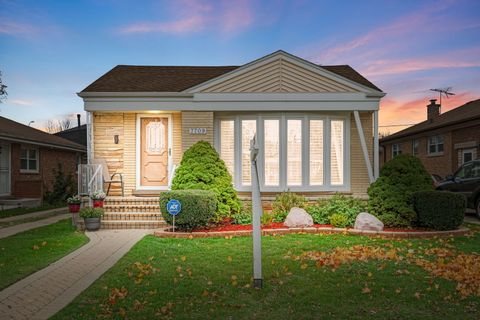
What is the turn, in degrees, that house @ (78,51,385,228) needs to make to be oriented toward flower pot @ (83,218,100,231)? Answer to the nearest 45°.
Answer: approximately 45° to its right

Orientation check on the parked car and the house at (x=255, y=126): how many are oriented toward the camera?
1

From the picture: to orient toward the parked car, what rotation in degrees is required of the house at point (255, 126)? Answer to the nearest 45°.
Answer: approximately 90° to its left

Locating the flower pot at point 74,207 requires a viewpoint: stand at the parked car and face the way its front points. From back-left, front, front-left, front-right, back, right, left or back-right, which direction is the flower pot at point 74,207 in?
left

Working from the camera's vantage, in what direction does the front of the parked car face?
facing away from the viewer and to the left of the viewer

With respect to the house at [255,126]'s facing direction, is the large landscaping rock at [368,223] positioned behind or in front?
in front

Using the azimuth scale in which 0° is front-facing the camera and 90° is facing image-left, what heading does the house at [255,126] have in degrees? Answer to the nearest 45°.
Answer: approximately 0°

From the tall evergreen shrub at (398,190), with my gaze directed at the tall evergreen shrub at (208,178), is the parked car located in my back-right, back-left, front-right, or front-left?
back-right

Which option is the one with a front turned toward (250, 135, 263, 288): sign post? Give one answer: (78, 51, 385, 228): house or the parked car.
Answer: the house

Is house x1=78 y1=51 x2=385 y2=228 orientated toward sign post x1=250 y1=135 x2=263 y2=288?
yes

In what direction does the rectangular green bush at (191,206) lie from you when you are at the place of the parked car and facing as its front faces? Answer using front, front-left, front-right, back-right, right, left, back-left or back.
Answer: left
